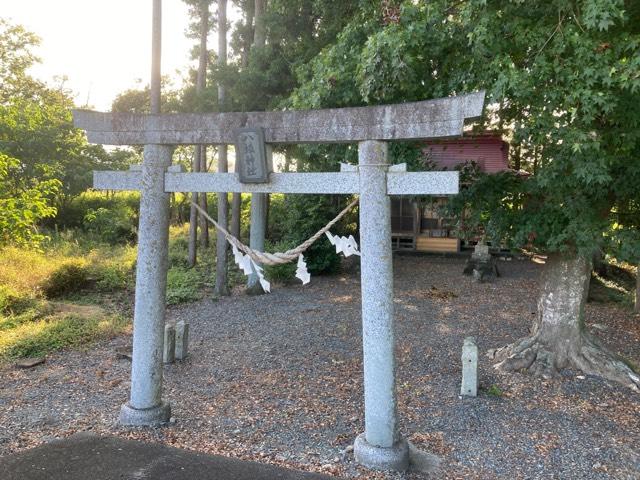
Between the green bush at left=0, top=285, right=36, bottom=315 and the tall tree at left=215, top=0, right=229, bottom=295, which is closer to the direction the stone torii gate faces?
the green bush

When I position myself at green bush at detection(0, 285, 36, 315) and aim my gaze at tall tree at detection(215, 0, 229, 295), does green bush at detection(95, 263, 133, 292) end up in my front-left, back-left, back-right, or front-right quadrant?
front-left

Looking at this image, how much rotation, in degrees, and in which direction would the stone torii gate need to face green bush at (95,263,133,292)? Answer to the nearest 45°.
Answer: approximately 90° to its right

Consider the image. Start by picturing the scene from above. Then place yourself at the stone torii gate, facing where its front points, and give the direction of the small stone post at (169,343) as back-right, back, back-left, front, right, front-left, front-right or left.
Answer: right

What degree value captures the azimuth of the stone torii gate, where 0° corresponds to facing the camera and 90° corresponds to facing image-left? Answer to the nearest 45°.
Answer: approximately 45°

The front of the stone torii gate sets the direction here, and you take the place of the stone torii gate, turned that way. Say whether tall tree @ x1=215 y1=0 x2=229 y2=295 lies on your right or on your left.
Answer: on your right

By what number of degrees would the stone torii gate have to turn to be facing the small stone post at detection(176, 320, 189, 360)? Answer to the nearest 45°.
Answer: approximately 90° to its right

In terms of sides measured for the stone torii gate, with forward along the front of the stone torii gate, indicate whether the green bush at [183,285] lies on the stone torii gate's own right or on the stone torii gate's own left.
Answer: on the stone torii gate's own right

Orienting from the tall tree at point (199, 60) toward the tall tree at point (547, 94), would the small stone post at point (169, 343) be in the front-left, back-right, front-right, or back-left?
front-right
